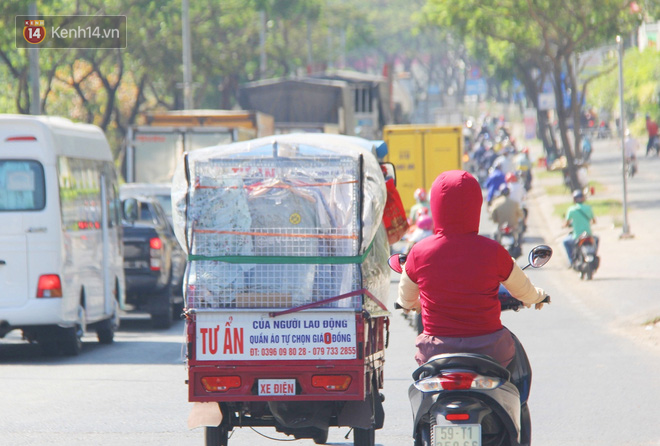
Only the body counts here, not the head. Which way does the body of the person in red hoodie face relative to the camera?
away from the camera

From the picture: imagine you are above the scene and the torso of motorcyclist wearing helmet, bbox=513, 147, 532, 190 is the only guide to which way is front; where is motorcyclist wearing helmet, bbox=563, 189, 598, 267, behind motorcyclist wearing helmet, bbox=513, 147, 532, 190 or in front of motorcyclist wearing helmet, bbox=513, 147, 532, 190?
behind

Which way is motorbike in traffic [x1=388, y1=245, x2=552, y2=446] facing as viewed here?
away from the camera

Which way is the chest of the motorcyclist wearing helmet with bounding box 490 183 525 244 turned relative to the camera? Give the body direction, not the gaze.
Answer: away from the camera

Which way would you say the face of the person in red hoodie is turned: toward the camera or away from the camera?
away from the camera

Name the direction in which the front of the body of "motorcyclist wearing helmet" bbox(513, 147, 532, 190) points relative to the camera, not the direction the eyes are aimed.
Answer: away from the camera

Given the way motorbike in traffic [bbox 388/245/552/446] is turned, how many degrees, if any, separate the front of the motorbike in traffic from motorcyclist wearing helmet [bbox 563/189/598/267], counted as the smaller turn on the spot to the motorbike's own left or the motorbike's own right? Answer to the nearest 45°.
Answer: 0° — it already faces them

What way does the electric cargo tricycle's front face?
away from the camera

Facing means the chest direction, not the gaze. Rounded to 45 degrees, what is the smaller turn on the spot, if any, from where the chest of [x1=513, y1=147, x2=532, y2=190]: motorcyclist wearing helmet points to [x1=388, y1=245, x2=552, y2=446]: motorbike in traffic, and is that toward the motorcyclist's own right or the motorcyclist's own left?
approximately 180°
